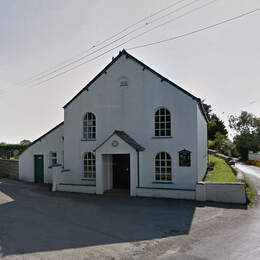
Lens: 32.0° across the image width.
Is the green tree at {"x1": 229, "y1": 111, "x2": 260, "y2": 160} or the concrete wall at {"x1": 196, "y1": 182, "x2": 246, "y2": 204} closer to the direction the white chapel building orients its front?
the concrete wall

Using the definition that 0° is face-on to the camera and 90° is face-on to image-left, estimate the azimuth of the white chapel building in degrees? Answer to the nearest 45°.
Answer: approximately 0°

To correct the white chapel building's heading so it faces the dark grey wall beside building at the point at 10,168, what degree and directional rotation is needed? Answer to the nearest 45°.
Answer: approximately 135° to its right

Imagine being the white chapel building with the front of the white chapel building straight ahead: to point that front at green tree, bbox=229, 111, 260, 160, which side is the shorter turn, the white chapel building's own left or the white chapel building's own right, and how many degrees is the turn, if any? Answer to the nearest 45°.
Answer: approximately 135° to the white chapel building's own left

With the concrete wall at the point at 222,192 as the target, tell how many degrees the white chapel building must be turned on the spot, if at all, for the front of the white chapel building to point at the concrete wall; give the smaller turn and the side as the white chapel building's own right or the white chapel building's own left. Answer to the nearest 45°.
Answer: approximately 45° to the white chapel building's own left

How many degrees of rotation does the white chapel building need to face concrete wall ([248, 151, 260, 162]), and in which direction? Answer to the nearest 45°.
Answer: approximately 135° to its left
